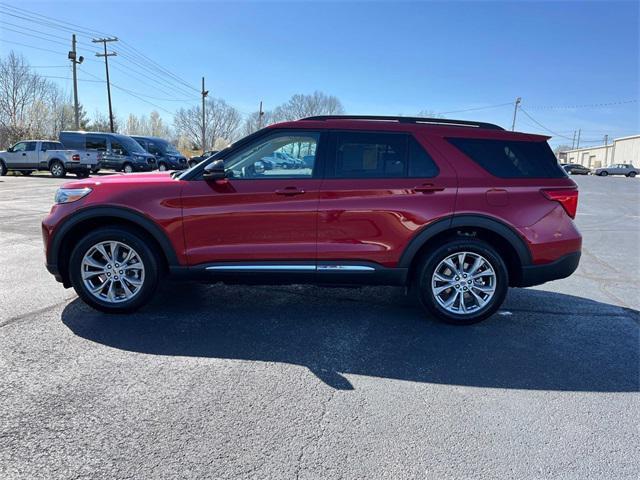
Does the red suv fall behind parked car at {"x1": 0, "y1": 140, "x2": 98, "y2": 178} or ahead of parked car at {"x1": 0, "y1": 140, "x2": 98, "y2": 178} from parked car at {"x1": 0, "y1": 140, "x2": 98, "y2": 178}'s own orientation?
behind

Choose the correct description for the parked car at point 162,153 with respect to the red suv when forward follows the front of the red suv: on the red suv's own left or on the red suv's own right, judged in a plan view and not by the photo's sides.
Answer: on the red suv's own right

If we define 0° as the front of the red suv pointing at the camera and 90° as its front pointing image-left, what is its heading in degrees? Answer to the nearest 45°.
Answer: approximately 90°

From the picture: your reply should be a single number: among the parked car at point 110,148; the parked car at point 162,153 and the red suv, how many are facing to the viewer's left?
1

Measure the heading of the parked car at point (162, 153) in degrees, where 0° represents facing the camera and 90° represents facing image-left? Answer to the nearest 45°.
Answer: approximately 315°

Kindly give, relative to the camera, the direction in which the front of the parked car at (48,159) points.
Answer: facing away from the viewer and to the left of the viewer

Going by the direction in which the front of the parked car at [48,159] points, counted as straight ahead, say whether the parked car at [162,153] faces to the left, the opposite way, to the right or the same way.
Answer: the opposite way

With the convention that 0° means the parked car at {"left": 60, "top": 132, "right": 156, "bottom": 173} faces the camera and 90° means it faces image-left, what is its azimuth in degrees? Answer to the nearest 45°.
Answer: approximately 315°

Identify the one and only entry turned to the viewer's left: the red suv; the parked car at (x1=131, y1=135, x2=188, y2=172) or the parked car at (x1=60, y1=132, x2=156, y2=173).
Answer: the red suv

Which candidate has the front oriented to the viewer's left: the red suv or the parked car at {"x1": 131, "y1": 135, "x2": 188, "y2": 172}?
the red suv

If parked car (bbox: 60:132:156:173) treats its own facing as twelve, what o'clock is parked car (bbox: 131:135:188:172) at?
parked car (bbox: 131:135:188:172) is roughly at 9 o'clock from parked car (bbox: 60:132:156:173).
